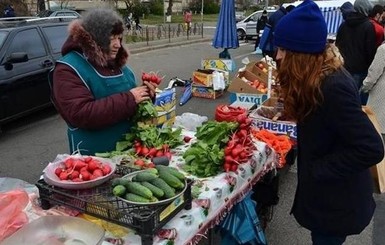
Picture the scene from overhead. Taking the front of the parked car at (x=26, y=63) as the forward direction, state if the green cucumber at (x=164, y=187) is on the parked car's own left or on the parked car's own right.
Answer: on the parked car's own left

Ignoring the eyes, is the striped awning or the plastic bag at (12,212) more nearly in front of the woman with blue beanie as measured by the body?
the plastic bag

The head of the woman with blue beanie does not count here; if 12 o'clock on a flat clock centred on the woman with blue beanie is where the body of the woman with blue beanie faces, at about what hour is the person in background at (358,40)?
The person in background is roughly at 3 o'clock from the woman with blue beanie.

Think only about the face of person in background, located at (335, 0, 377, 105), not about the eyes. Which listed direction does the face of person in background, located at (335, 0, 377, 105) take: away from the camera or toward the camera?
away from the camera

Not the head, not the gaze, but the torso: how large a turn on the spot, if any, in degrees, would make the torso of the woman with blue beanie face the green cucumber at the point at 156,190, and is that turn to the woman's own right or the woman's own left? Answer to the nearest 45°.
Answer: approximately 45° to the woman's own left

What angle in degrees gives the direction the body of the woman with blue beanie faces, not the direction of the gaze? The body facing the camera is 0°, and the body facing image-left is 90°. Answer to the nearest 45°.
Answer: approximately 90°

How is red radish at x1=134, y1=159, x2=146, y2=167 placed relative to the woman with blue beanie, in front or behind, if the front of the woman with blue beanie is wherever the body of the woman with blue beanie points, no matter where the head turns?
in front

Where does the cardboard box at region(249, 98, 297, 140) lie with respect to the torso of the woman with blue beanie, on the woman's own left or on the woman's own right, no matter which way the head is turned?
on the woman's own right

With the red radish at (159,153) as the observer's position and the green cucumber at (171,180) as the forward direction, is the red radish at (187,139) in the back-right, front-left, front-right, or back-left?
back-left
